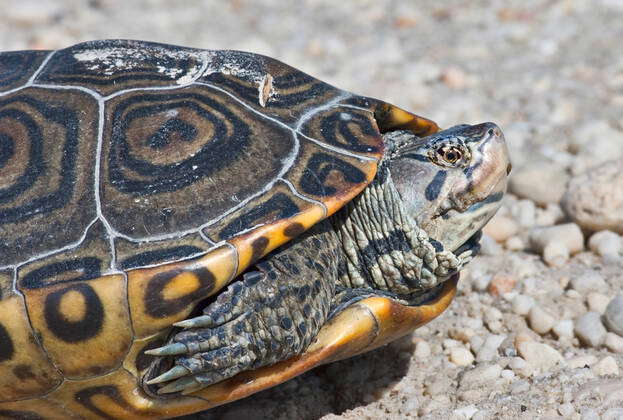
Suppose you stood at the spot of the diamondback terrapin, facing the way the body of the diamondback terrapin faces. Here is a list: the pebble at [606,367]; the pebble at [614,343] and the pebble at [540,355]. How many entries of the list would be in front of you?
3

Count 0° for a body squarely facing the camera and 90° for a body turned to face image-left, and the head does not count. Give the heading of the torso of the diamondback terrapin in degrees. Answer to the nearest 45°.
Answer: approximately 270°

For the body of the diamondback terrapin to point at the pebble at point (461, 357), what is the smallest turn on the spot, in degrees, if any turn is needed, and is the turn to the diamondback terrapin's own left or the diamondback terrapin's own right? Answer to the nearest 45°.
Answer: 0° — it already faces it

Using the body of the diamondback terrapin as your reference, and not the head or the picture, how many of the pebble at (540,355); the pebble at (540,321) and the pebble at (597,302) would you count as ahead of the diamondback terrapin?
3

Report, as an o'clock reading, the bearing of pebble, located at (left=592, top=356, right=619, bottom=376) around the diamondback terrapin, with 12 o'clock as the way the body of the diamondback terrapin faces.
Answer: The pebble is roughly at 12 o'clock from the diamondback terrapin.

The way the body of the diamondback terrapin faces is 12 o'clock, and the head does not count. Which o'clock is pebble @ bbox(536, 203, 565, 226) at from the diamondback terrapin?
The pebble is roughly at 11 o'clock from the diamondback terrapin.
